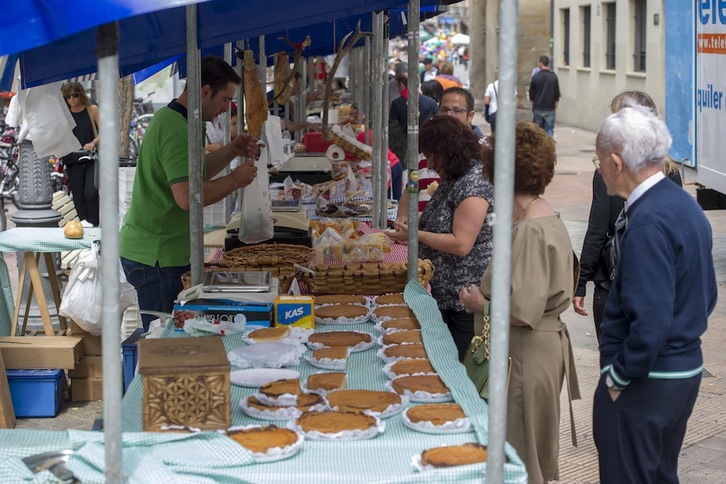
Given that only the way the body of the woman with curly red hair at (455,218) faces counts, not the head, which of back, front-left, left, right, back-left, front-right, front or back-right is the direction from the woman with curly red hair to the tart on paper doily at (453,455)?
left

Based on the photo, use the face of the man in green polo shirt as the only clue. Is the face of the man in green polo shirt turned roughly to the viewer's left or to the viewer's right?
to the viewer's right

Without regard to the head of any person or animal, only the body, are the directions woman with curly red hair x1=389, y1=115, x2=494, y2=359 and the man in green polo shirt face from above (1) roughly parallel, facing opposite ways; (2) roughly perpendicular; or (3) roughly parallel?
roughly parallel, facing opposite ways

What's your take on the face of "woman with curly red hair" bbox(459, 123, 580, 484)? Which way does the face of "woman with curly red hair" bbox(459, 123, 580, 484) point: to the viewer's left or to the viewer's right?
to the viewer's left

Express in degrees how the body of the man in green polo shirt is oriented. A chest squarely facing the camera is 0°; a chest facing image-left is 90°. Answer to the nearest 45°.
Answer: approximately 270°

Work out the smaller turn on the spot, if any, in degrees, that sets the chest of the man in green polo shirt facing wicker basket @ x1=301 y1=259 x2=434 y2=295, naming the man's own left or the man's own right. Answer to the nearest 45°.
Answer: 0° — they already face it

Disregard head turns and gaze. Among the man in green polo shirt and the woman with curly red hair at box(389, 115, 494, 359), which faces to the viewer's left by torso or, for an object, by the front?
the woman with curly red hair

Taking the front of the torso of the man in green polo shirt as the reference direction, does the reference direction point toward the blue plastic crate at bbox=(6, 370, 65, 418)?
no

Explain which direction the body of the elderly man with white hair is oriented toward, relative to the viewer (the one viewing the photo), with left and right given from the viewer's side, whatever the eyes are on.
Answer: facing away from the viewer and to the left of the viewer

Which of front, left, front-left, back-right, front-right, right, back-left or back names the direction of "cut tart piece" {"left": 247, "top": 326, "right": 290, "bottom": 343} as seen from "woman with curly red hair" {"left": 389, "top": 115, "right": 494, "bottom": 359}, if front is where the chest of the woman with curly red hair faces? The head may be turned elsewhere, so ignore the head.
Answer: front-left

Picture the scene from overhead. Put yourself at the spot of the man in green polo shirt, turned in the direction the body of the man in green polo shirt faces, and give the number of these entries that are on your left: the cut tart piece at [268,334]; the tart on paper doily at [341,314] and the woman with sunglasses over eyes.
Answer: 1

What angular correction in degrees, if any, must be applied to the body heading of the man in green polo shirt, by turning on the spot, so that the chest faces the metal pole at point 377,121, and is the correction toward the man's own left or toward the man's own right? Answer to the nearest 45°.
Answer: approximately 45° to the man's own left

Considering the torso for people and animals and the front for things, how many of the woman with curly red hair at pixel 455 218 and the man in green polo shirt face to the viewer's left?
1

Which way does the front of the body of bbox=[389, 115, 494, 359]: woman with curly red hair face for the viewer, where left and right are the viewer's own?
facing to the left of the viewer

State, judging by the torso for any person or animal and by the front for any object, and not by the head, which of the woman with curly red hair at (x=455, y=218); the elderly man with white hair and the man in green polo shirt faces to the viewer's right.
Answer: the man in green polo shirt

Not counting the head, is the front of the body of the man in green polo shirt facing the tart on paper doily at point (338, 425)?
no

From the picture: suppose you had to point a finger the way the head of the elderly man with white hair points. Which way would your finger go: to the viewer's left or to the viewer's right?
to the viewer's left

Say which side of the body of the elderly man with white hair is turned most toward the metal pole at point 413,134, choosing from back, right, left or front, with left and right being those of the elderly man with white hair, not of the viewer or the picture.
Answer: front
